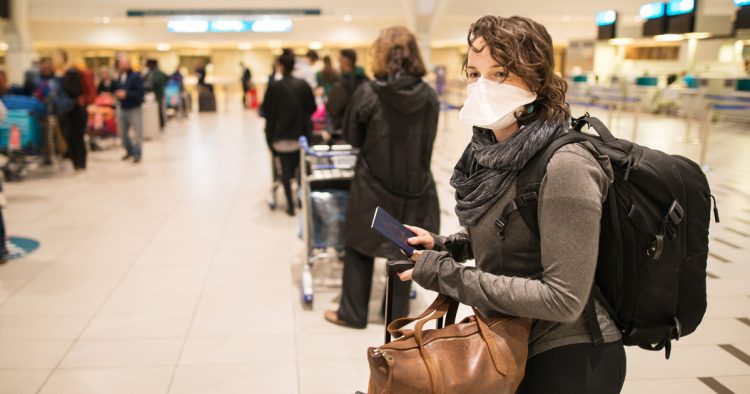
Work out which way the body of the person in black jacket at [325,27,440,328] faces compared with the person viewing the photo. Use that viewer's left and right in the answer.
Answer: facing away from the viewer and to the left of the viewer

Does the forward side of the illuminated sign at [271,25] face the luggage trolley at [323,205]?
yes

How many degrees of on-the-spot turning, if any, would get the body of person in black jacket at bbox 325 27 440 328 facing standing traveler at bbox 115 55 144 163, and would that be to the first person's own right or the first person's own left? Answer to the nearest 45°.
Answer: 0° — they already face them

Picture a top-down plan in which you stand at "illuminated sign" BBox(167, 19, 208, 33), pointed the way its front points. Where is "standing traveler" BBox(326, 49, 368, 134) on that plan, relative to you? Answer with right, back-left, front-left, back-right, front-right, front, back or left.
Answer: front

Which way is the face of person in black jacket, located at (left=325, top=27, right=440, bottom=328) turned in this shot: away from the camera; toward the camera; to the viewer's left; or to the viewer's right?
away from the camera

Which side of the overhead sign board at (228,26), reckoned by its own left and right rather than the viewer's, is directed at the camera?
front

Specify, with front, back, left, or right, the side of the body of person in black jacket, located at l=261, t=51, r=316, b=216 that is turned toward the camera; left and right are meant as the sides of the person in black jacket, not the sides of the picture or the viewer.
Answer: back

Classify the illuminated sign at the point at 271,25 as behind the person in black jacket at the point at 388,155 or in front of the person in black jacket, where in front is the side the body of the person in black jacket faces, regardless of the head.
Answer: in front

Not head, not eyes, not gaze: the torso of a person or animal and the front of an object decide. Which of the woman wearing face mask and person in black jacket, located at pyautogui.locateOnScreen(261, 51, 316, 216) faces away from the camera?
the person in black jacket

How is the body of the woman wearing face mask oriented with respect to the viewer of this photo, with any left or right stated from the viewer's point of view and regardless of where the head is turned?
facing the viewer and to the left of the viewer

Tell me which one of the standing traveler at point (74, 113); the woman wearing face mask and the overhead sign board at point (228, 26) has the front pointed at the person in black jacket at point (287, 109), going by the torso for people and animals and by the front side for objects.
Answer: the overhead sign board
